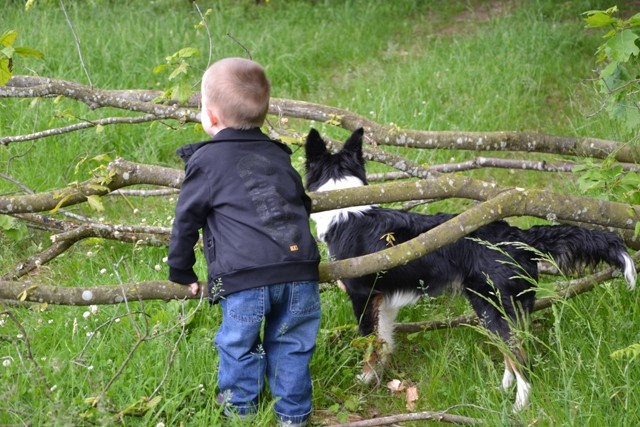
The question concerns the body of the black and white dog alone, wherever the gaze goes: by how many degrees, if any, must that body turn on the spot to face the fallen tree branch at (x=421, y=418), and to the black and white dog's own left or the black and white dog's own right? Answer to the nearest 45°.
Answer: approximately 135° to the black and white dog's own left

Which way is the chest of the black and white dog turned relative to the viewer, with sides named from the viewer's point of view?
facing away from the viewer and to the left of the viewer

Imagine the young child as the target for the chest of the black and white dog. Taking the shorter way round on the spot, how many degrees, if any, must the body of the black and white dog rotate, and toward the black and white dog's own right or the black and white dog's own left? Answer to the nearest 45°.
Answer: approximately 90° to the black and white dog's own left
